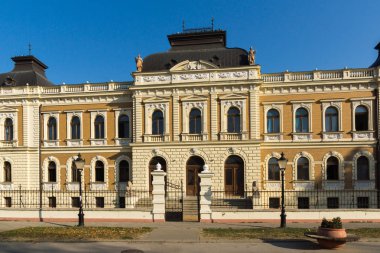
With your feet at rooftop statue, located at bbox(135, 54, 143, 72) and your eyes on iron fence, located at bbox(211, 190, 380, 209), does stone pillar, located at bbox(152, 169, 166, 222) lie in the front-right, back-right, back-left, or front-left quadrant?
front-right

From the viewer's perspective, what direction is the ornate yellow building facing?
toward the camera

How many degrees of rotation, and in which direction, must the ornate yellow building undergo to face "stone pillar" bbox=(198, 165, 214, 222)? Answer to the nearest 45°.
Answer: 0° — it already faces it

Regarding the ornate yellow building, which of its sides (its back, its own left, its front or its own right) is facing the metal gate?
front
